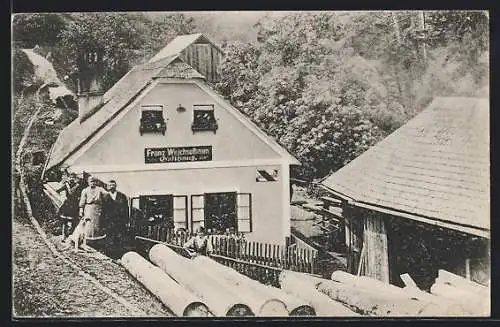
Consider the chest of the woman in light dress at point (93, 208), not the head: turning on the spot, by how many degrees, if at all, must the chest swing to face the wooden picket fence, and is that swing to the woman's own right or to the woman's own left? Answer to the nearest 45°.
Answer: approximately 90° to the woman's own left

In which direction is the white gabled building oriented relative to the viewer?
toward the camera

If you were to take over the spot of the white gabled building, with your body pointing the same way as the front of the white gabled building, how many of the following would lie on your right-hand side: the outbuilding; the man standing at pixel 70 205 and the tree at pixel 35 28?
2

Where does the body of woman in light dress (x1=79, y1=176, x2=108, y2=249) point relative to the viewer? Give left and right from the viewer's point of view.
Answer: facing the viewer

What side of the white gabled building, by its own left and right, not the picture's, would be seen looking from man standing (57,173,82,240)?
right
